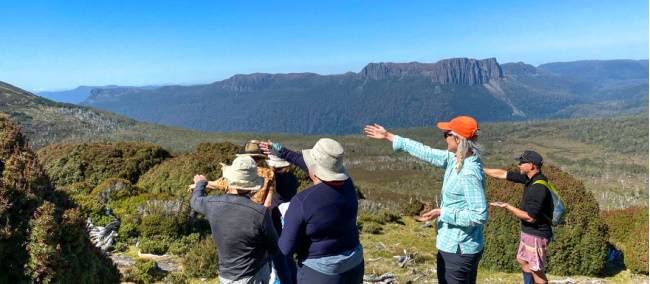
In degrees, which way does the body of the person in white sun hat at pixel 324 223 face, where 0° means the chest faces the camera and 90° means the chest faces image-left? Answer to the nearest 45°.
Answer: approximately 135°

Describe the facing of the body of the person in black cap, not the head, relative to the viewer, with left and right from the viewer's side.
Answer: facing to the left of the viewer

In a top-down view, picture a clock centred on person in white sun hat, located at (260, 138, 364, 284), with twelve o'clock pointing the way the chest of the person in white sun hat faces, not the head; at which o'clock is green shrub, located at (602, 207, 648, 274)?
The green shrub is roughly at 3 o'clock from the person in white sun hat.

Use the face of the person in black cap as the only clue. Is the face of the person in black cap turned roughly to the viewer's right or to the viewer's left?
to the viewer's left

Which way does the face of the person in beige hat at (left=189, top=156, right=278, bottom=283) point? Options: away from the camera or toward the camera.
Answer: away from the camera

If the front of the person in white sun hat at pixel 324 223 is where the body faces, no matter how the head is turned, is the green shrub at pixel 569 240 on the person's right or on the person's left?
on the person's right

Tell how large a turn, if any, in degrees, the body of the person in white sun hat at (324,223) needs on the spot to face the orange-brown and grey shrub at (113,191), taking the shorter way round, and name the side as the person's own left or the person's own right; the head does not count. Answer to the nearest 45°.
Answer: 0° — they already face it

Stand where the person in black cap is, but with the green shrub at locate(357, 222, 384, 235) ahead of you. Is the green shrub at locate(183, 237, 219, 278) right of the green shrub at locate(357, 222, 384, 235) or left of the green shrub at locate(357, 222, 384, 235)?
left

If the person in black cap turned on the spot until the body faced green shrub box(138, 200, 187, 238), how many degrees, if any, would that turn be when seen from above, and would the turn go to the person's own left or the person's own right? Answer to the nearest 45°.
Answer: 0° — they already face it
